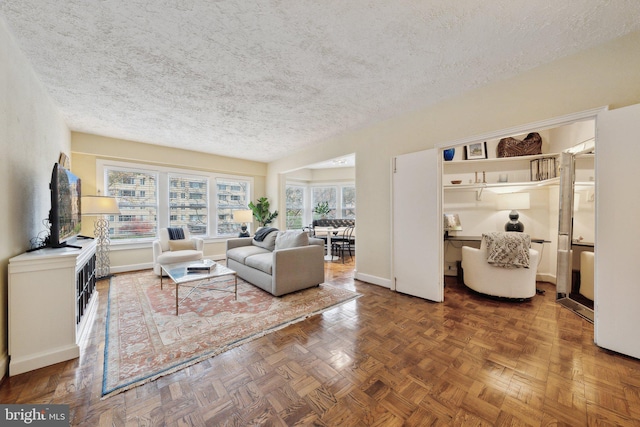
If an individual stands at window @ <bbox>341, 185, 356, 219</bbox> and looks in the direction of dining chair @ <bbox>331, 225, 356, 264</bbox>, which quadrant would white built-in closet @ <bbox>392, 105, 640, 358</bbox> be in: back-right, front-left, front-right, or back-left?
front-left

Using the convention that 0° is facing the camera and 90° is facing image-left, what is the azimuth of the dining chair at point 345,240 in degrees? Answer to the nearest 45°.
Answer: approximately 135°

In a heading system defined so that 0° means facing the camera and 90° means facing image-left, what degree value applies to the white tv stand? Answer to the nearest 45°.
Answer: approximately 270°

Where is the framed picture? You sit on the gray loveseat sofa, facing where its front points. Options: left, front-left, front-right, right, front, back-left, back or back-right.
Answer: back-left

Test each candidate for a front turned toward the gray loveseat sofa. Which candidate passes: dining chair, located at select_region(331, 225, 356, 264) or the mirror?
the mirror

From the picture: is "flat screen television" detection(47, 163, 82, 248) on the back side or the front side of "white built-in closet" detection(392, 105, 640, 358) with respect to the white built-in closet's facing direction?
on the front side

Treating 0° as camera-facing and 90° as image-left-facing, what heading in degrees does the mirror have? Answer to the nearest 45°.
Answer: approximately 45°

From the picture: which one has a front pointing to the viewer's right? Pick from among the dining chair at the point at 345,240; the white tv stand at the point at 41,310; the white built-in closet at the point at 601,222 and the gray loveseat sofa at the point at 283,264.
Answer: the white tv stand

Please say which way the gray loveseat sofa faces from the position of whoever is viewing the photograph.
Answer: facing the viewer and to the left of the viewer

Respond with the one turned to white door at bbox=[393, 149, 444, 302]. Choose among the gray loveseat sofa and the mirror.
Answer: the mirror

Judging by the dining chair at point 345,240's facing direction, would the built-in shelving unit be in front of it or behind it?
behind

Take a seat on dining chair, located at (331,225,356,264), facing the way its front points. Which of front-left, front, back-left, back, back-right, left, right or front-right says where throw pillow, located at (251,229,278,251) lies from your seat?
left

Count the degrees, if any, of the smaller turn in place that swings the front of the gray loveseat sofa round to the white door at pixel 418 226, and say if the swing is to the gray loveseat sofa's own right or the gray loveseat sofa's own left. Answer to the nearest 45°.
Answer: approximately 135° to the gray loveseat sofa's own left

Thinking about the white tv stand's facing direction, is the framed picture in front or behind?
in front

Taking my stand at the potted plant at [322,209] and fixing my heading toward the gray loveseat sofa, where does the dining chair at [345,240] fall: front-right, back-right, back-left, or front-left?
front-left

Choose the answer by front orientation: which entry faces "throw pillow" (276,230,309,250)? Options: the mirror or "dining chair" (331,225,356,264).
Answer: the mirror

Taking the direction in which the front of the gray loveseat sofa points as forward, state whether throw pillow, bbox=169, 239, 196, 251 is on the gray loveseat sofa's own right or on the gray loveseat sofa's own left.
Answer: on the gray loveseat sofa's own right

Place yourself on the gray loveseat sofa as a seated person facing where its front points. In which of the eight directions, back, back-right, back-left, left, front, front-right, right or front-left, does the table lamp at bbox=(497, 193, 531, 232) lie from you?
back-left

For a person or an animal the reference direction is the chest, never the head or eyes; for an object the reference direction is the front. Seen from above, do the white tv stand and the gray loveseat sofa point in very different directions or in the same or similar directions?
very different directions

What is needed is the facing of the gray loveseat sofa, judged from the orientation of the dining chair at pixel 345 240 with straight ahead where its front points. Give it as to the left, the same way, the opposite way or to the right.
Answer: to the left
